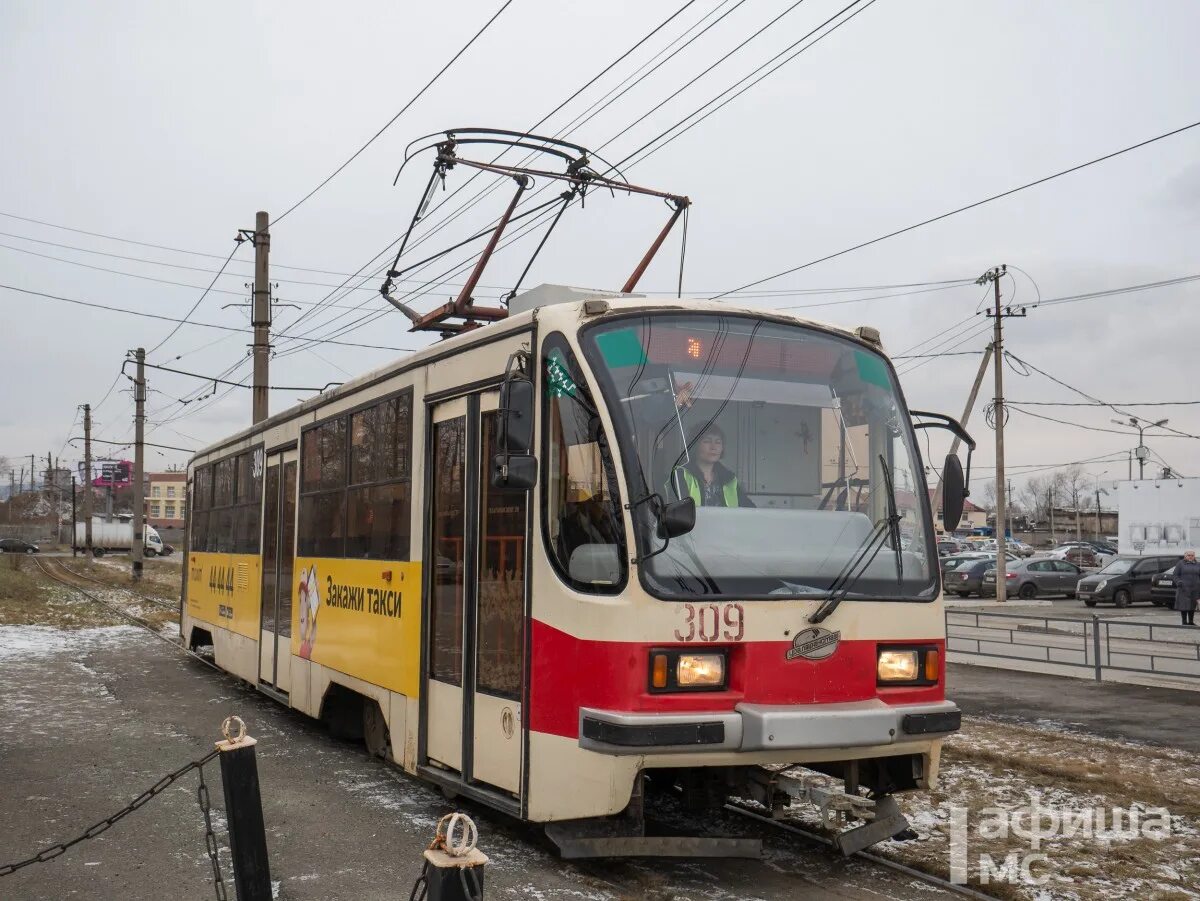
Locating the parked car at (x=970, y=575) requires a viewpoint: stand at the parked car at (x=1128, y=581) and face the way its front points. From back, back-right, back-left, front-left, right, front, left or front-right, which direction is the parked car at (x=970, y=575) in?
right

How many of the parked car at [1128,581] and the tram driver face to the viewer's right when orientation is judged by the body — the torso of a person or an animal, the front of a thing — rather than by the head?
0

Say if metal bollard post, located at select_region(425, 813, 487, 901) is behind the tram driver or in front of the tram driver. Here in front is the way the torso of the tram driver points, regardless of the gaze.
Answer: in front

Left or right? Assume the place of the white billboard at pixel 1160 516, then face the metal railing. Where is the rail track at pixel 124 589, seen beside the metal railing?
right

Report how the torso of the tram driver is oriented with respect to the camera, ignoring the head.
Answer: toward the camera

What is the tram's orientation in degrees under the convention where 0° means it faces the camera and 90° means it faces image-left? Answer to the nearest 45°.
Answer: approximately 315°

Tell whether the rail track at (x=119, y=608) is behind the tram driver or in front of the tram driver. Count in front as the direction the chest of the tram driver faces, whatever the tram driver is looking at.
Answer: behind

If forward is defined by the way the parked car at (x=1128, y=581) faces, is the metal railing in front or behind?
in front

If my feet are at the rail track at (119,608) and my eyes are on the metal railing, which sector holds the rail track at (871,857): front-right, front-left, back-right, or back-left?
front-right

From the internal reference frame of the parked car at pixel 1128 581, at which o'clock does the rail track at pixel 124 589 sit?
The rail track is roughly at 1 o'clock from the parked car.

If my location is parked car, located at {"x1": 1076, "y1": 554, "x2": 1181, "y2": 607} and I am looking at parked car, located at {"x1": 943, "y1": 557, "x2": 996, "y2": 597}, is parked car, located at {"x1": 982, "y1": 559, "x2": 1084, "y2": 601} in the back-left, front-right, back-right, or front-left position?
front-right
